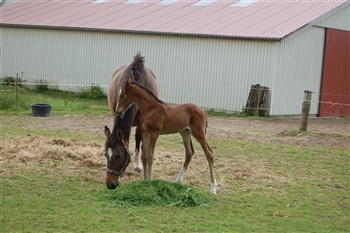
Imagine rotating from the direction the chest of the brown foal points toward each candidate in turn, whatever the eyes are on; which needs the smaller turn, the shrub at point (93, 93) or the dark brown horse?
the dark brown horse

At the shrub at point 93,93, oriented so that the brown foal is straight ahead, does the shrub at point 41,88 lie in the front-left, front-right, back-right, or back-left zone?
back-right

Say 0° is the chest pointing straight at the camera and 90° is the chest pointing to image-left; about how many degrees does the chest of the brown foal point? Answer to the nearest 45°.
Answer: approximately 90°

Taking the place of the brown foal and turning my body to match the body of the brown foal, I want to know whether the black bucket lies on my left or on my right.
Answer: on my right

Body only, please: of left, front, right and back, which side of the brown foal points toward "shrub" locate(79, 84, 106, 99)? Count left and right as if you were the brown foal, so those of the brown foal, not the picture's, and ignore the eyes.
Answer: right
